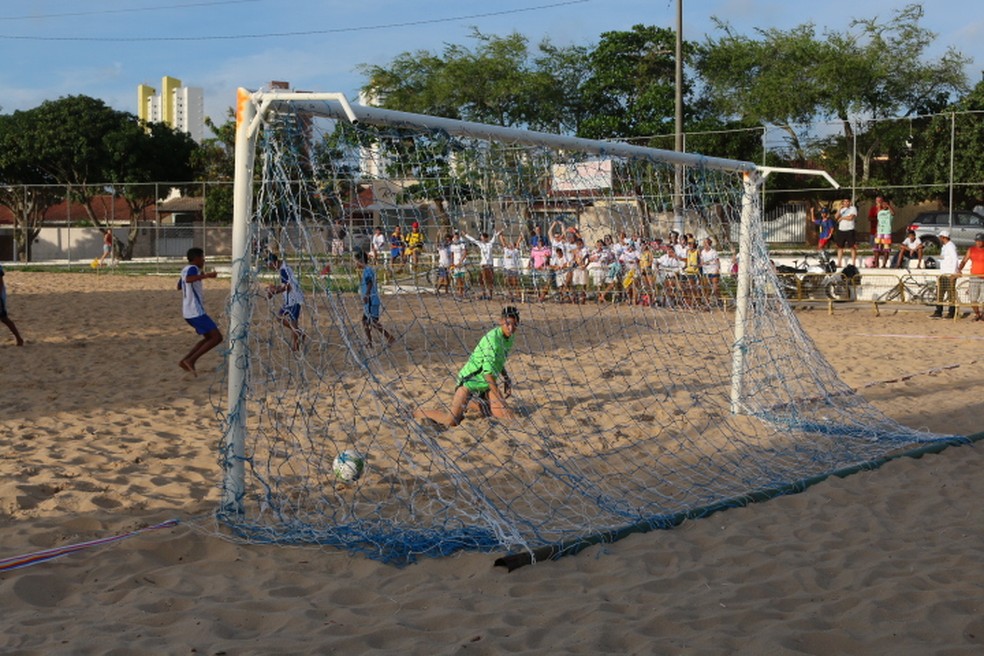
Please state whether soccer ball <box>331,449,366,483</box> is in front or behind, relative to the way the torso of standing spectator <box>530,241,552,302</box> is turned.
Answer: in front

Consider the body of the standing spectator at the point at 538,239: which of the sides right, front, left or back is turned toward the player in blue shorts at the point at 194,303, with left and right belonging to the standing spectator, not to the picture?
front

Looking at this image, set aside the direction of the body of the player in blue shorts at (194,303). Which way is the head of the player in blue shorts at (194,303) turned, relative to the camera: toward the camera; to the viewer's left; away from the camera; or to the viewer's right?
to the viewer's right

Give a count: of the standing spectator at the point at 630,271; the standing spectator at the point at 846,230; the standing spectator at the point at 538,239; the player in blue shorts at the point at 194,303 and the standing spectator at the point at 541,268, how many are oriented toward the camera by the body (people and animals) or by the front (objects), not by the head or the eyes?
4
